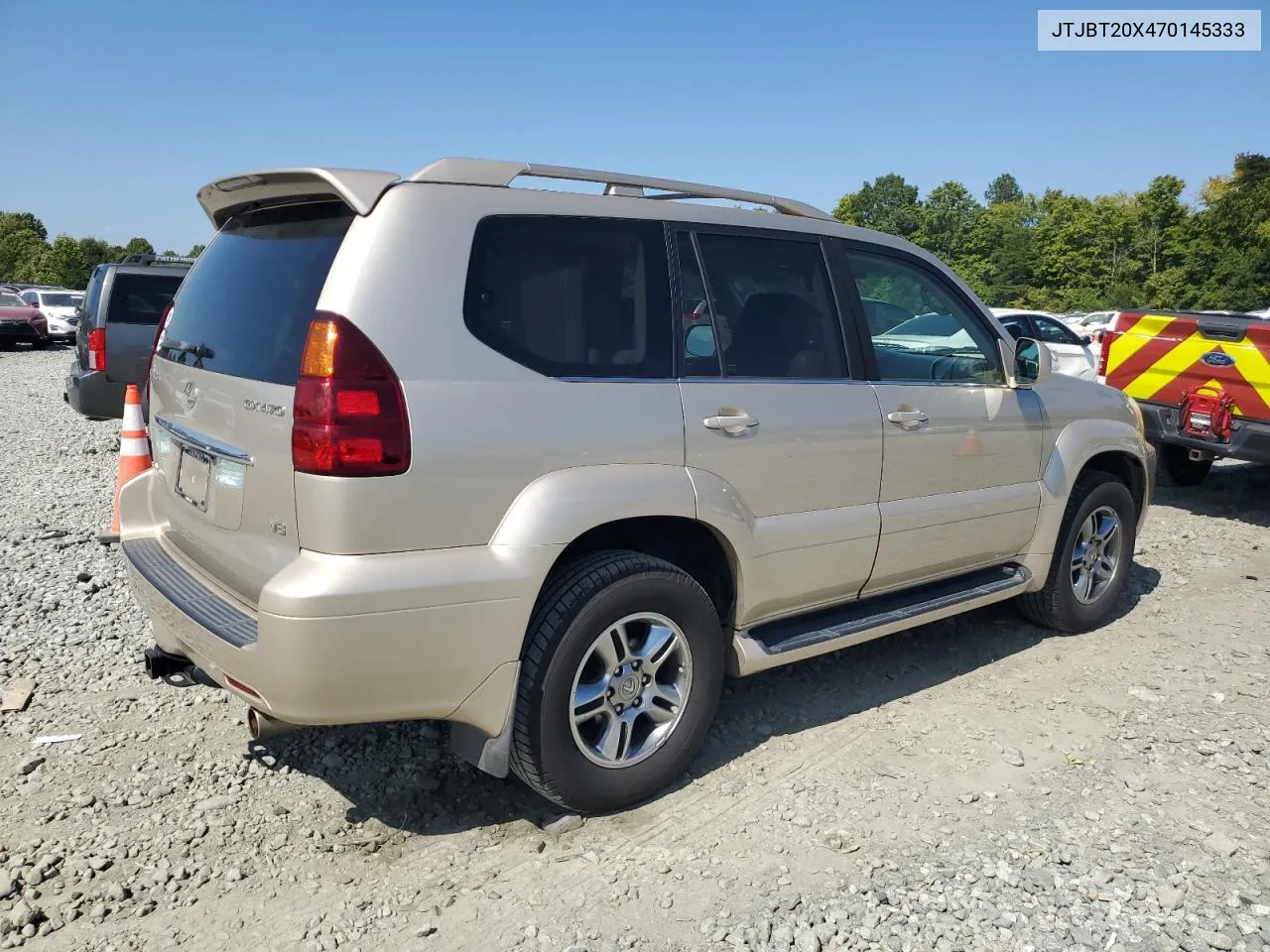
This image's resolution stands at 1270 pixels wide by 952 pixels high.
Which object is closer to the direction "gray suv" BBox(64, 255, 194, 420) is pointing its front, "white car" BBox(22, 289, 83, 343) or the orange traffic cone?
the white car

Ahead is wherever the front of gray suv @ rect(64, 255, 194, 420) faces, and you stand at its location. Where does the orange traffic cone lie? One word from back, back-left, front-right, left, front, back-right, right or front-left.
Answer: back-right

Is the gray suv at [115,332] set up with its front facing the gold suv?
no

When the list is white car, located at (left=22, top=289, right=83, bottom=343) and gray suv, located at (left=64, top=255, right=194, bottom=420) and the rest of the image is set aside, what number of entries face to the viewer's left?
0

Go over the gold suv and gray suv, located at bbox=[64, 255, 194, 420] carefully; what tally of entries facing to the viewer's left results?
0

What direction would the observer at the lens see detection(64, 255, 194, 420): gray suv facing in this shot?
facing away from the viewer and to the right of the viewer

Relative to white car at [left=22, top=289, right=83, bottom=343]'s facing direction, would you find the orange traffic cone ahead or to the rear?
ahead

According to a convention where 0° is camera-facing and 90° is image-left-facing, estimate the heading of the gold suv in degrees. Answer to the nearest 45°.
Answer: approximately 225°

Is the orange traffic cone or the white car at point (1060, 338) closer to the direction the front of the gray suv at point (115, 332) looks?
the white car

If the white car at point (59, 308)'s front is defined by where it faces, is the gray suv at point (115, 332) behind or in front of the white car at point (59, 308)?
in front
